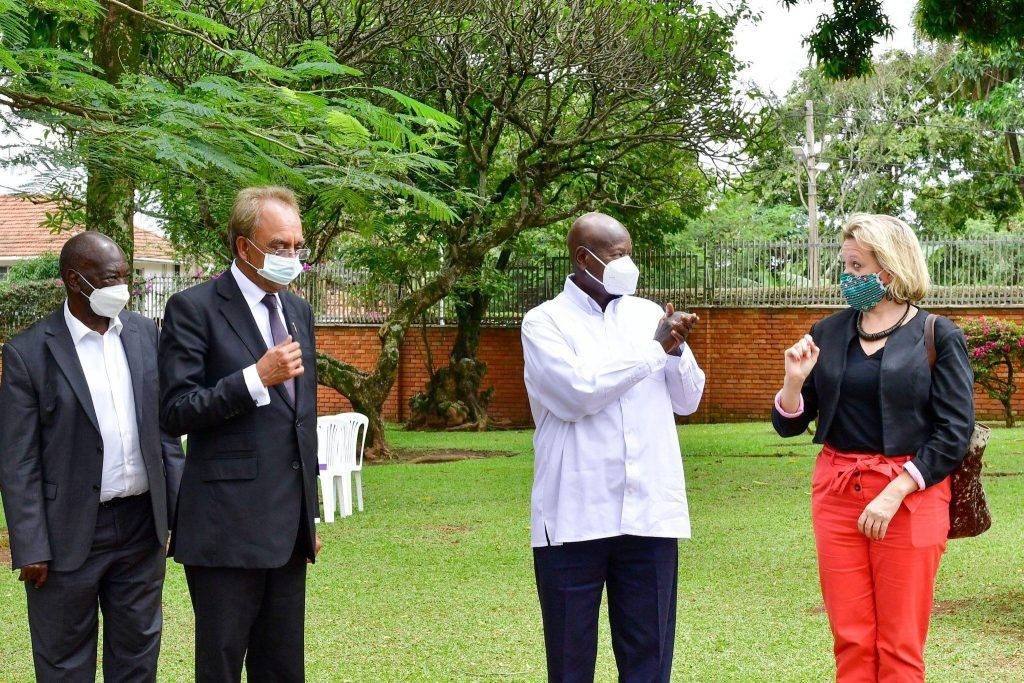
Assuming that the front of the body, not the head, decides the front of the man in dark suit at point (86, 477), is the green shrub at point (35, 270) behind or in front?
behind

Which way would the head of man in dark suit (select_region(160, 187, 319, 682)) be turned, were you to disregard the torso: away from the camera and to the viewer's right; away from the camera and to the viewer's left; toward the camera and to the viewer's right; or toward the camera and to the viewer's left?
toward the camera and to the viewer's right

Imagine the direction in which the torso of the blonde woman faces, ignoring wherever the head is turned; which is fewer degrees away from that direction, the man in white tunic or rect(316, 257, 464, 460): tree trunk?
the man in white tunic

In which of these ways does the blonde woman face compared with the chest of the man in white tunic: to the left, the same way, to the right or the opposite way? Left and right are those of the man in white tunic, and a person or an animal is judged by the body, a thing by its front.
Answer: to the right

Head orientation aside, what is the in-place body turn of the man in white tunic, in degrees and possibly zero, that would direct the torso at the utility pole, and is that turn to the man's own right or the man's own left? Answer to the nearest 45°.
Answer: approximately 135° to the man's own left

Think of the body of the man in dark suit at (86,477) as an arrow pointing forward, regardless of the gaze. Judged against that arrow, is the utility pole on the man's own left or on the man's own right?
on the man's own left

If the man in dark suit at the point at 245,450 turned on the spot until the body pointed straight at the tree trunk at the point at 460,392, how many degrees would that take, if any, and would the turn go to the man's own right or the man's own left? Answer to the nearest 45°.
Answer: approximately 135° to the man's own left

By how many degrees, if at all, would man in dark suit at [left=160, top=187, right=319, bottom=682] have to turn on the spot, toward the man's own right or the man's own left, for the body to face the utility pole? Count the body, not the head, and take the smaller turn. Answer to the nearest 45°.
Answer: approximately 90° to the man's own left

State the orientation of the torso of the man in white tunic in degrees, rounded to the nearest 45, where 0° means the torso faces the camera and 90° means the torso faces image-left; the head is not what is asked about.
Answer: approximately 315°

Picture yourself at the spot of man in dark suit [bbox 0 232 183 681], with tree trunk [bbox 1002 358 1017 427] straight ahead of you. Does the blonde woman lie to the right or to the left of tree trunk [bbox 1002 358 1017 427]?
right
